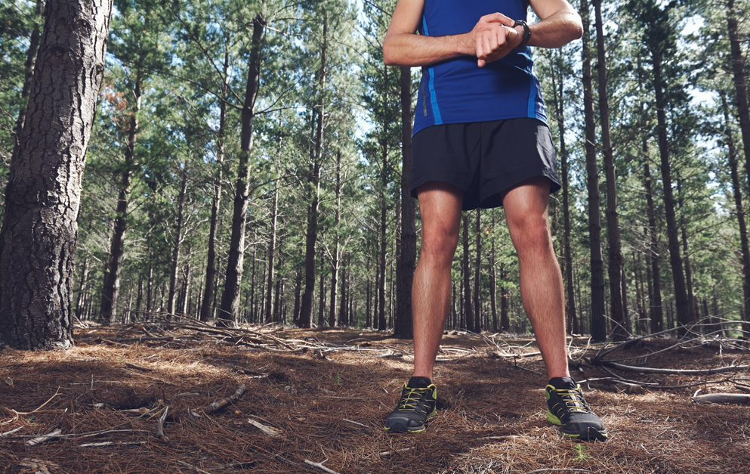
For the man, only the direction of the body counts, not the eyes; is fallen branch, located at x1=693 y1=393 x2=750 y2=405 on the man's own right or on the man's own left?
on the man's own left

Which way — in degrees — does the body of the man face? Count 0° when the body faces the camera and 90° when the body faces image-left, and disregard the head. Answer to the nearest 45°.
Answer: approximately 0°

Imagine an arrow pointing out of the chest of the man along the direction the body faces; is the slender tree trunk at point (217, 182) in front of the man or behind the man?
behind

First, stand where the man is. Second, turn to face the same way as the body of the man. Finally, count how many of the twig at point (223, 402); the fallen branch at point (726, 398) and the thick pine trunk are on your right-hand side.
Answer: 2

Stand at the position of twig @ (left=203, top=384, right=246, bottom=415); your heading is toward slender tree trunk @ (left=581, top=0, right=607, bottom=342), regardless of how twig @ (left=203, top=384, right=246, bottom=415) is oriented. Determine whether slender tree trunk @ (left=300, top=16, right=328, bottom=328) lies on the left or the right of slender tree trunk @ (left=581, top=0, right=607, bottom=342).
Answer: left

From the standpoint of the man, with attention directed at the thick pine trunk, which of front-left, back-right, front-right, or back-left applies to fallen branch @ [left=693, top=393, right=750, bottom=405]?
back-right

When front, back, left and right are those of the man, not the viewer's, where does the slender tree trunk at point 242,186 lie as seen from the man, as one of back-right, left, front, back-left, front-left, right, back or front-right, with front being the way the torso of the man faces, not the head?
back-right

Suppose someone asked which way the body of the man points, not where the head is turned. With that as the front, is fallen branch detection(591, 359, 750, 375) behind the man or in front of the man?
behind

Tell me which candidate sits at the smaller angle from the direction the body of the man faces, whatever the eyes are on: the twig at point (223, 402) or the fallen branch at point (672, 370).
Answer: the twig

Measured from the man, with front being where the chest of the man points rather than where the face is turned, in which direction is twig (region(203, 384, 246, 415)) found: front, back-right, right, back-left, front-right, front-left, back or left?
right

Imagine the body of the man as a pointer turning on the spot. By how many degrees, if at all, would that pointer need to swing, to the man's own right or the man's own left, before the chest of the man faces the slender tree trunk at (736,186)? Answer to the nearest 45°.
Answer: approximately 135° to the man's own left

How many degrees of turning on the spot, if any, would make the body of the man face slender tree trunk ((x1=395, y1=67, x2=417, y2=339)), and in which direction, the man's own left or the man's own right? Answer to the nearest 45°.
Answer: approximately 180°
